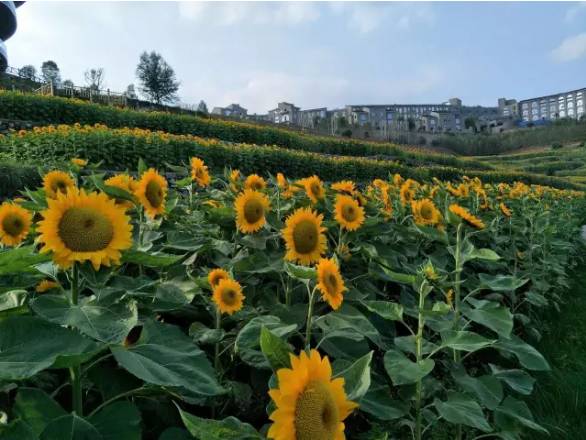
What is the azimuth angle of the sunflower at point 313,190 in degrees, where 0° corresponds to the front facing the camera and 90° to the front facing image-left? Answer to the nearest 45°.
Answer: approximately 315°

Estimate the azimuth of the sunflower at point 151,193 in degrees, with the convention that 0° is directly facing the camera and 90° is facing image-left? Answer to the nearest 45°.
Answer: approximately 315°

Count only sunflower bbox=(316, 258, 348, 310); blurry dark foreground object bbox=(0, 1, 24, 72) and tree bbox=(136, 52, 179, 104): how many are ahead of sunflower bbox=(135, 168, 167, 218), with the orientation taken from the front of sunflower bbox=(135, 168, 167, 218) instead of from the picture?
1

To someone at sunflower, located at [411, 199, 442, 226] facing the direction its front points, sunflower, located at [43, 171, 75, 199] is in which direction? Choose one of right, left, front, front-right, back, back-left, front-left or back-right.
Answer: front-right

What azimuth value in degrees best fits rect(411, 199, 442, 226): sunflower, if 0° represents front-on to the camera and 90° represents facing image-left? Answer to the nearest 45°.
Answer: approximately 0°

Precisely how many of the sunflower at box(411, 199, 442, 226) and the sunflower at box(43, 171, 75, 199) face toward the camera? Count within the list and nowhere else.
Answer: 2

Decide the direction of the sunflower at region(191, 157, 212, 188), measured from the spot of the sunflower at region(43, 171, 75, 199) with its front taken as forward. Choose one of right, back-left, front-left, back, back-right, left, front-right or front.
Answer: back-left

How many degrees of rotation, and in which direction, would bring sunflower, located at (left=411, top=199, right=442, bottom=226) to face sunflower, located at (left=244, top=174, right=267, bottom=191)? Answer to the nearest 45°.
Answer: approximately 90° to its right
